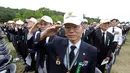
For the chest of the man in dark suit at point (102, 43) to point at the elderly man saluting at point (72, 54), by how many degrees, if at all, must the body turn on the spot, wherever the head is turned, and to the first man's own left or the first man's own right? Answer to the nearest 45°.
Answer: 0° — they already face them

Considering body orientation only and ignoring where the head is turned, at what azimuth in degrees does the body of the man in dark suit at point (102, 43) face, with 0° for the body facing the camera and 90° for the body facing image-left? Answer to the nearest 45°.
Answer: approximately 0°

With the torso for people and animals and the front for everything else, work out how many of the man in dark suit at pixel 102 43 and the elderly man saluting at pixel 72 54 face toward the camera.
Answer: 2

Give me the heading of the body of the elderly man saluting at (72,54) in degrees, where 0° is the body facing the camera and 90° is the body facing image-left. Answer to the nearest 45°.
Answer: approximately 0°
